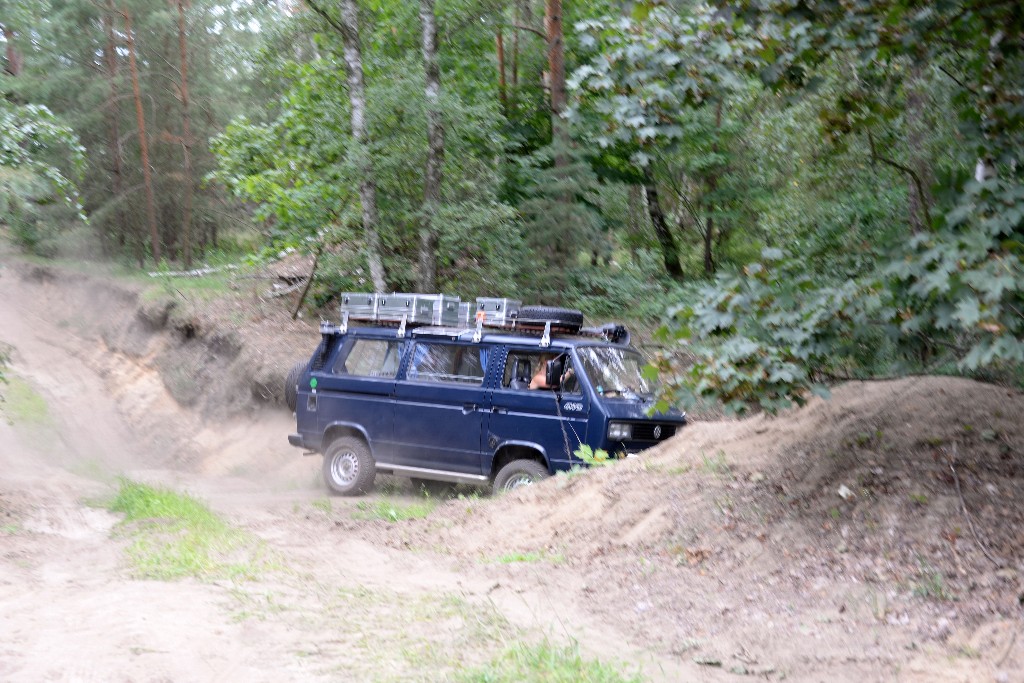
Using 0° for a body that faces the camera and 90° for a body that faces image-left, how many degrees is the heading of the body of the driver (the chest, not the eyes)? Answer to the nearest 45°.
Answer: approximately 270°

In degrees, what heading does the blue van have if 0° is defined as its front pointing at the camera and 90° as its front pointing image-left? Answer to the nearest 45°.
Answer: approximately 315°

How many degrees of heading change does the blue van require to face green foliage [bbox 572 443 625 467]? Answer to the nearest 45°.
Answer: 0° — it already faces it

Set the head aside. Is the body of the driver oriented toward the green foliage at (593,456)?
no
